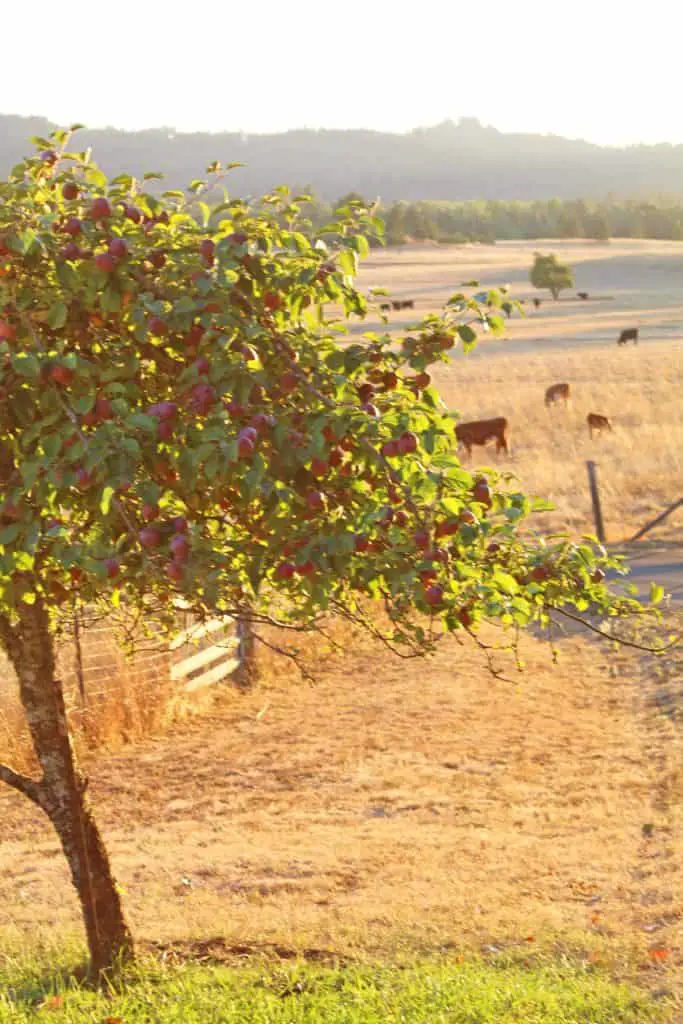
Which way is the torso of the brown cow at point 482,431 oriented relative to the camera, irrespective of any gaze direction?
to the viewer's left

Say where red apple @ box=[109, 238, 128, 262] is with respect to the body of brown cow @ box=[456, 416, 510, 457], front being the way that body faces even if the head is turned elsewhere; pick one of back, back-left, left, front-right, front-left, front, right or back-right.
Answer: left

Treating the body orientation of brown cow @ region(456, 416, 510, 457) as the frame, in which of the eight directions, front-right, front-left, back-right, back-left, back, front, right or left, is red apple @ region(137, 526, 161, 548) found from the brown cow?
left

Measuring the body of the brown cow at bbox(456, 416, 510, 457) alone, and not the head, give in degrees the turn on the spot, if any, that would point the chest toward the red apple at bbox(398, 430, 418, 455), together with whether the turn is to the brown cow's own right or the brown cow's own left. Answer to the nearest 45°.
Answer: approximately 90° to the brown cow's own left

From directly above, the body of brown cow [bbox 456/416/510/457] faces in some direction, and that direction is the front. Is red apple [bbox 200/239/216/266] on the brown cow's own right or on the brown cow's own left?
on the brown cow's own left

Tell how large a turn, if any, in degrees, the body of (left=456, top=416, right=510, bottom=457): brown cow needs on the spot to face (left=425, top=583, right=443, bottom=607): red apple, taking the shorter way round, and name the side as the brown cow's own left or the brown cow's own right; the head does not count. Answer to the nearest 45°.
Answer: approximately 90° to the brown cow's own left

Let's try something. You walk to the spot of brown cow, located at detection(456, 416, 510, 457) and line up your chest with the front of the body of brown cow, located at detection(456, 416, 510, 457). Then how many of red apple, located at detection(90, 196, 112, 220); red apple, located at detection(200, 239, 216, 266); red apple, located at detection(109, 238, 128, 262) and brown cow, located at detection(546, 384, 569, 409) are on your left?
3

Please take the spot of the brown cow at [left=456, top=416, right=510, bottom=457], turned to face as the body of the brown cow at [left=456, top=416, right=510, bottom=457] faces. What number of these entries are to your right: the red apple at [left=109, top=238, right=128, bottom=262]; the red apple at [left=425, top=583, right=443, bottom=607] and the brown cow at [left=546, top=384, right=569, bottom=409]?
1

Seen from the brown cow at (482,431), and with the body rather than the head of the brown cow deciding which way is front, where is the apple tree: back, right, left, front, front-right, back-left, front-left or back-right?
left

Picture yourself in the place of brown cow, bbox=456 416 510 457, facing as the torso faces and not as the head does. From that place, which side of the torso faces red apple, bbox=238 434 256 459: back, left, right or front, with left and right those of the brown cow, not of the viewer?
left

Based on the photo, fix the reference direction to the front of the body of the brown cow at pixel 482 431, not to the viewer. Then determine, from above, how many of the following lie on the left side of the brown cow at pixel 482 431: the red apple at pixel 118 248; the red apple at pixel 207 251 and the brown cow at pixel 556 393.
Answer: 2
